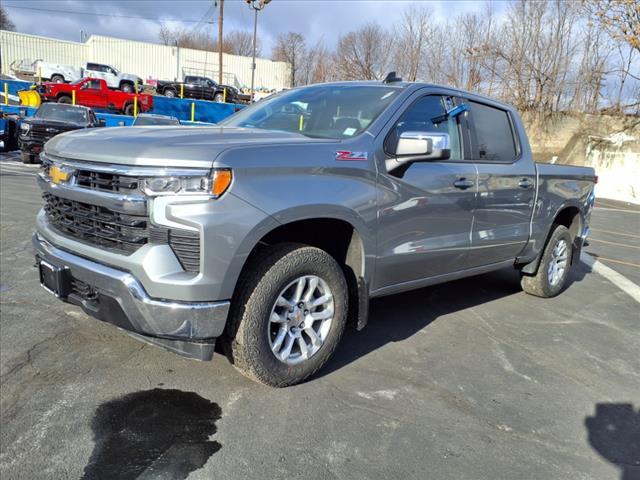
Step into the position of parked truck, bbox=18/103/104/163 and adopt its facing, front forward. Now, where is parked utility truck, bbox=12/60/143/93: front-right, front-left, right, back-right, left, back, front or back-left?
back-right

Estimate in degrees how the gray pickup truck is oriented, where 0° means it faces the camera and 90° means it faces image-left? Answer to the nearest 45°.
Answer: approximately 45°

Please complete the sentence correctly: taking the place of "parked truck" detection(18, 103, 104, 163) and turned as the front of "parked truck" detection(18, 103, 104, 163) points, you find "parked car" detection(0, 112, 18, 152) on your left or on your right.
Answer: on your right

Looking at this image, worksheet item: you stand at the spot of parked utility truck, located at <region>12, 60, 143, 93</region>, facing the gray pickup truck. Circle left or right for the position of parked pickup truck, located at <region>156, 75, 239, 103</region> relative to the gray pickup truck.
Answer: left

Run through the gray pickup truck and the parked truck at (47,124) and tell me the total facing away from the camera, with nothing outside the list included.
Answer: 0

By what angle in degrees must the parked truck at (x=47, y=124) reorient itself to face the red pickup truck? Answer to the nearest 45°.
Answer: approximately 135° to its right

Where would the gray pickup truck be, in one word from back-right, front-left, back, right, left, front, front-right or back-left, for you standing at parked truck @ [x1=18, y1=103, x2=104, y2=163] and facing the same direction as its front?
front-left

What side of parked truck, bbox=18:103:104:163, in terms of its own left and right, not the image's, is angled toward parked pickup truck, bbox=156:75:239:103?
back

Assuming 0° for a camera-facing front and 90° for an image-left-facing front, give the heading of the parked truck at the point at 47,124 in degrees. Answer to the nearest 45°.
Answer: approximately 45°

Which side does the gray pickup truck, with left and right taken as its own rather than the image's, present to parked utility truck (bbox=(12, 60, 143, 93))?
right

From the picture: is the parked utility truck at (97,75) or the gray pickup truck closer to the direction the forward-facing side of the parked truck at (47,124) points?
the gray pickup truck

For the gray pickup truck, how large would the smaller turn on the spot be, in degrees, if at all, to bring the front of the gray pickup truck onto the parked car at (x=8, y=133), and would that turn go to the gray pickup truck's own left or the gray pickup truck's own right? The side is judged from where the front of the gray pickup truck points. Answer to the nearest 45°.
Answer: approximately 90° to the gray pickup truck's own right

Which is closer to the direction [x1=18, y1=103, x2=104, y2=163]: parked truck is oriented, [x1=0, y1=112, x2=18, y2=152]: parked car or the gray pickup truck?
the gray pickup truck

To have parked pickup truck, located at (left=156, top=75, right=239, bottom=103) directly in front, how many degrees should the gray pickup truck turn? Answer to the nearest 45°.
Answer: approximately 135° to its right
